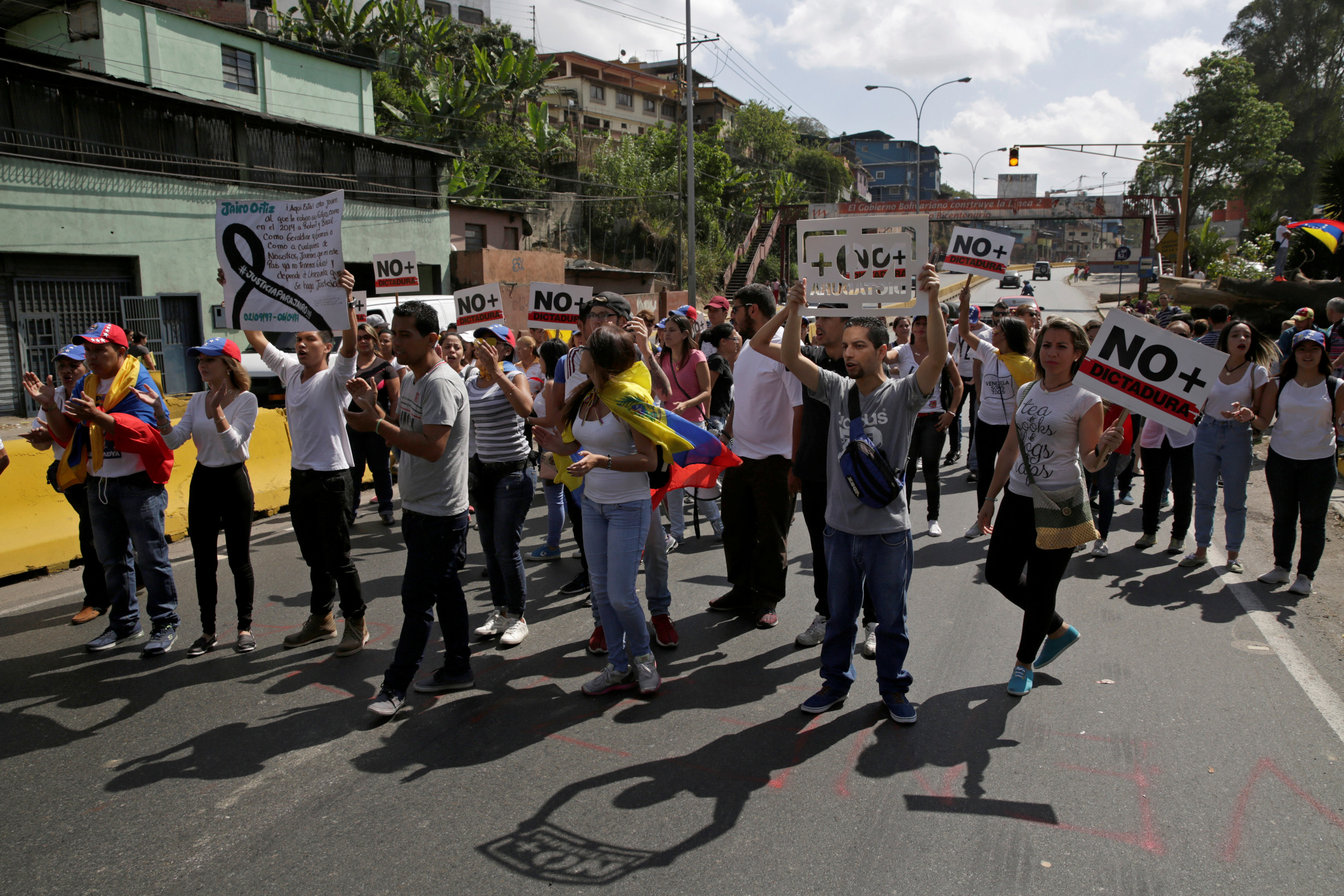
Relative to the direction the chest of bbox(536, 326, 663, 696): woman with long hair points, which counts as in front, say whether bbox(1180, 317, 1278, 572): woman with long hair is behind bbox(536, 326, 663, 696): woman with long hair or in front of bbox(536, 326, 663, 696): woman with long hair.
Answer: behind

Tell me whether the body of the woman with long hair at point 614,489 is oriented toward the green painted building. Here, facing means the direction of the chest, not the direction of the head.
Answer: no

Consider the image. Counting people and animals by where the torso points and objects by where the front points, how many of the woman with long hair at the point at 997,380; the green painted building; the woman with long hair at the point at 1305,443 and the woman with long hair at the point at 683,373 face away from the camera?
0

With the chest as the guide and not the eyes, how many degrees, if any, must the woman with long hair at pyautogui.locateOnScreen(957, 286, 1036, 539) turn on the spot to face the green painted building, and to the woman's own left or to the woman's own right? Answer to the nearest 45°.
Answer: approximately 90° to the woman's own right

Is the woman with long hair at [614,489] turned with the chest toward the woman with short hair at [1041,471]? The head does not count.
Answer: no

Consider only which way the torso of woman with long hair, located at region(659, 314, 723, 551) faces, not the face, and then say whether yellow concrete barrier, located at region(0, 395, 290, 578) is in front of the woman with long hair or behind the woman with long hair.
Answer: in front

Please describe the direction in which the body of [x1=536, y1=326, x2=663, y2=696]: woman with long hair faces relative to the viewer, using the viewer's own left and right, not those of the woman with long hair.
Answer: facing the viewer and to the left of the viewer

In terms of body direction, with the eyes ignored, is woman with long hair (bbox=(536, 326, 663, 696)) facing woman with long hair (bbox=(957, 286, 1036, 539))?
no

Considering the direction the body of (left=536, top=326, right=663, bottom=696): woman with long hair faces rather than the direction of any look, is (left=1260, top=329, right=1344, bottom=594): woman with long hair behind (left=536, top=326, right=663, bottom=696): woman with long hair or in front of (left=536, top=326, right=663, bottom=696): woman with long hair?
behind

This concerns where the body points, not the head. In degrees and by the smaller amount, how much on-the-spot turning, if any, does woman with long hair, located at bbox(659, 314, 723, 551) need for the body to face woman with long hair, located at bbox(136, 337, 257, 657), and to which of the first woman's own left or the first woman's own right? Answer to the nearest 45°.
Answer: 0° — they already face them

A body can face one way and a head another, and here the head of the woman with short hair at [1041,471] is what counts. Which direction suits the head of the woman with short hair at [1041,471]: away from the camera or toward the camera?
toward the camera

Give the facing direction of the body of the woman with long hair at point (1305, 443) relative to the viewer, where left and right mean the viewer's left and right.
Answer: facing the viewer

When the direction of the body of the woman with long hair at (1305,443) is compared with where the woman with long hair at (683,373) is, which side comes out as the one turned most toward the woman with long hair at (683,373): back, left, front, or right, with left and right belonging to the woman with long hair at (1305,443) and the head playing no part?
right

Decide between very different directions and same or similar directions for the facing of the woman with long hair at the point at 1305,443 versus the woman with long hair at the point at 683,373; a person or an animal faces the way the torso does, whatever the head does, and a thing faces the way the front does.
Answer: same or similar directions

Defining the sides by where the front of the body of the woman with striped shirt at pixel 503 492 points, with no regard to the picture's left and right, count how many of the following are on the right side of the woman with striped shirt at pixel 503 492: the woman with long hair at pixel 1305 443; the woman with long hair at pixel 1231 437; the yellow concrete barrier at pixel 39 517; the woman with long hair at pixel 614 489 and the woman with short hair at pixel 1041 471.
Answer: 1

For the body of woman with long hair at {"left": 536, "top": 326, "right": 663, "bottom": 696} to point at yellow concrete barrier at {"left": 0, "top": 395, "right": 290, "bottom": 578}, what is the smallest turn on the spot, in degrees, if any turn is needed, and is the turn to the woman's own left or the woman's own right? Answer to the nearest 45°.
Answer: approximately 90° to the woman's own right

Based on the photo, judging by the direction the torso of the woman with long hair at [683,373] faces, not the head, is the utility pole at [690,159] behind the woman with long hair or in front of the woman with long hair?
behind

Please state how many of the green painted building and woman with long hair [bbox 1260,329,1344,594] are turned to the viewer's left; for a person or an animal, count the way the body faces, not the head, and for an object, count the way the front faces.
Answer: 0
